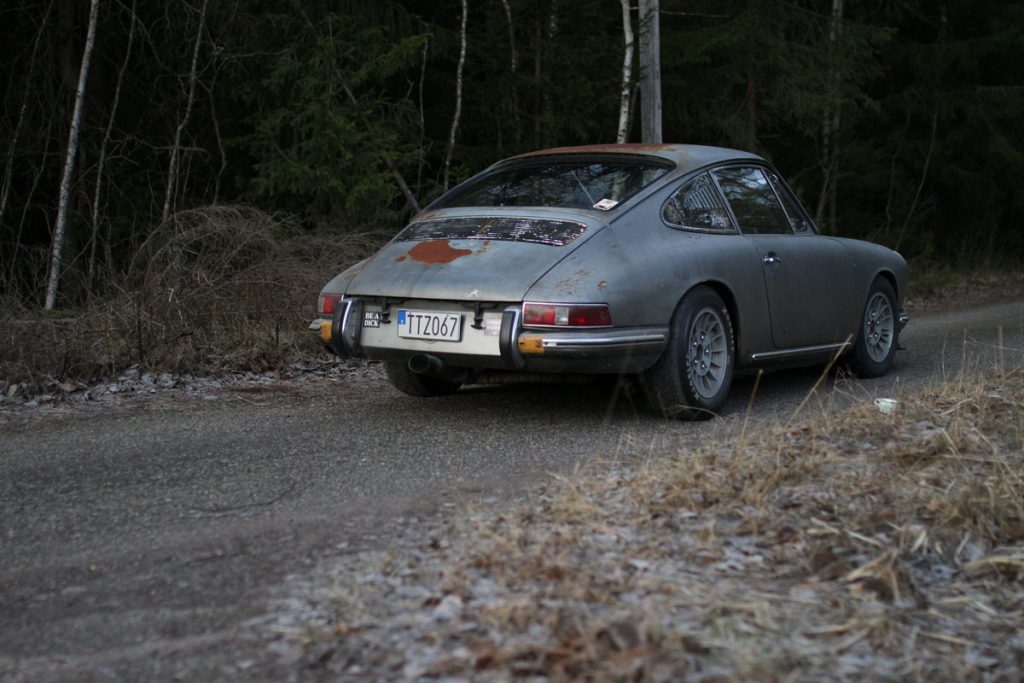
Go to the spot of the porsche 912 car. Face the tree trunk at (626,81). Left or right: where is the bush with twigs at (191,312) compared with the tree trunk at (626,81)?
left

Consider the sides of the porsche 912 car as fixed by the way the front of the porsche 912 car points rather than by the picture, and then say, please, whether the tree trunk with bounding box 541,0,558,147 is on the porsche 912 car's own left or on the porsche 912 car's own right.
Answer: on the porsche 912 car's own left

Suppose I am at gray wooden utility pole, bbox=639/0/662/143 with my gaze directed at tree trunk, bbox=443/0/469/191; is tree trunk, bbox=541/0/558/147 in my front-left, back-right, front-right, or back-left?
front-right

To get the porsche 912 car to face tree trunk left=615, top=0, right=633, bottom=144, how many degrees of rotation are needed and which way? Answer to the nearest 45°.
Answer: approximately 45° to its left

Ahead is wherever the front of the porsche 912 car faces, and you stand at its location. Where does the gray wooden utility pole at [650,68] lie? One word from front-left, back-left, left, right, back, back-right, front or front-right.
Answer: front-left

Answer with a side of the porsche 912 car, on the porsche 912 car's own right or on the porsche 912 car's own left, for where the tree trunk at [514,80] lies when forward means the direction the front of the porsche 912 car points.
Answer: on the porsche 912 car's own left

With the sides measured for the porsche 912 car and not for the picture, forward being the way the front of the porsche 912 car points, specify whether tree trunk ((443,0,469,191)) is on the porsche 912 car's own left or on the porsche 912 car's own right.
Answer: on the porsche 912 car's own left

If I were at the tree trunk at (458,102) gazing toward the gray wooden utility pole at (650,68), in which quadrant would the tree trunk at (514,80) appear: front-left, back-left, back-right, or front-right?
front-left

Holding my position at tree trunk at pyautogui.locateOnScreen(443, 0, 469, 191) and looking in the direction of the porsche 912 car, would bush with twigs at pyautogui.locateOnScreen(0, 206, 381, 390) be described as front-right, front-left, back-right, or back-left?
front-right

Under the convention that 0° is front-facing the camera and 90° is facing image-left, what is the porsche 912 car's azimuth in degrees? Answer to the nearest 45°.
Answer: approximately 225°

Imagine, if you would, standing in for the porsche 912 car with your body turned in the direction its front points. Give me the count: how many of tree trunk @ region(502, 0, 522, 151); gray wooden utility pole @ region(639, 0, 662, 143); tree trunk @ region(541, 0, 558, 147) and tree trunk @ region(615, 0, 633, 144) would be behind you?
0

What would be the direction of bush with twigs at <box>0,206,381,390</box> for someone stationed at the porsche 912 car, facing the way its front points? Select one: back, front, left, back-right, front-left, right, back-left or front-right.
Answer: left

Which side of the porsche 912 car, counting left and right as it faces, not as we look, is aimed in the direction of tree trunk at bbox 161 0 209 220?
left

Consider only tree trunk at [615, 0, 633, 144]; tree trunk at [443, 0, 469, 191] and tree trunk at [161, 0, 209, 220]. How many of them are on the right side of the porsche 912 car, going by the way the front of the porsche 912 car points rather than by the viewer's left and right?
0

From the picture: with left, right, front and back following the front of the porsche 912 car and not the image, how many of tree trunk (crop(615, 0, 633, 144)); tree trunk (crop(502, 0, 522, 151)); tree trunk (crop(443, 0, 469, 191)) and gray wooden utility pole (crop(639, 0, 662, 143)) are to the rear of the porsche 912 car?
0

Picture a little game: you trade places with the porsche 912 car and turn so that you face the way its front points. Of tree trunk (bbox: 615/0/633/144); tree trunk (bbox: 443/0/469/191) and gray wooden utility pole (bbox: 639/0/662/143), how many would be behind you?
0
